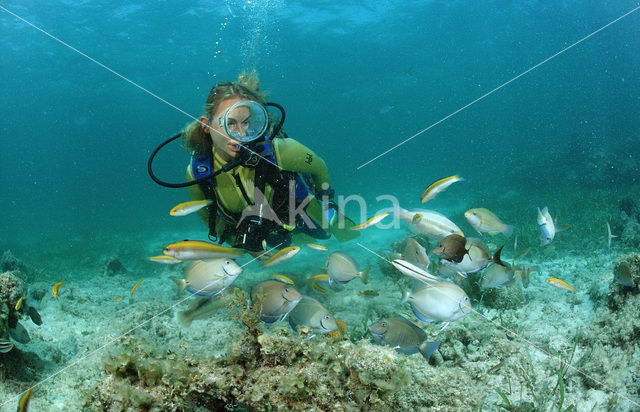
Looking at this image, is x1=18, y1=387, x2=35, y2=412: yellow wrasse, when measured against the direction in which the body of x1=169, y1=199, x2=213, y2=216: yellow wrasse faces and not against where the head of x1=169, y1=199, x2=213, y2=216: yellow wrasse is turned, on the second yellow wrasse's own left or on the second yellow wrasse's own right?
on the second yellow wrasse's own left

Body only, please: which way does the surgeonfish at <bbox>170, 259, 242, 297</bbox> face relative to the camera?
to the viewer's right

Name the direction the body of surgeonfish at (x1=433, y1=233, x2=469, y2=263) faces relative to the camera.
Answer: to the viewer's left

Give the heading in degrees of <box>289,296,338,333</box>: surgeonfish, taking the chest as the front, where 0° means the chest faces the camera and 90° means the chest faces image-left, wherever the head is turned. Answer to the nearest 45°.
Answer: approximately 270°

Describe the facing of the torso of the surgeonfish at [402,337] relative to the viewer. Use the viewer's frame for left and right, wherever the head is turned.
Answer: facing to the left of the viewer

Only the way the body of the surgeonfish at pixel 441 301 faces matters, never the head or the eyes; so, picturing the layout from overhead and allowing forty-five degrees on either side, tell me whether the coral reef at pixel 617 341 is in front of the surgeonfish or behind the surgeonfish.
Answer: in front

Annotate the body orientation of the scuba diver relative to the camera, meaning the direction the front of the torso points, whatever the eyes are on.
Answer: toward the camera

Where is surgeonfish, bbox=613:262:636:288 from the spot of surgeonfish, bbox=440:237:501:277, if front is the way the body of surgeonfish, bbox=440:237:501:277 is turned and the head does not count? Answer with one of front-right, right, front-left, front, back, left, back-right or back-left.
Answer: back-right

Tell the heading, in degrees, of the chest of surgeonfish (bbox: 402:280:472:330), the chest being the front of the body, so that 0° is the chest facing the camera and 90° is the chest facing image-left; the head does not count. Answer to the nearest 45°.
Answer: approximately 270°

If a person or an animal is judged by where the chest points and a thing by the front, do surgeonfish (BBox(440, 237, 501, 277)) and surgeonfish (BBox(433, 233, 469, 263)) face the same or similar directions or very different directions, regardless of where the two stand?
same or similar directions
